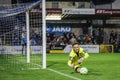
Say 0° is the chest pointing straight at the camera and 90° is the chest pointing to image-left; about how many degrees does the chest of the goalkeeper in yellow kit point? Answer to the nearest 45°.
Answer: approximately 0°

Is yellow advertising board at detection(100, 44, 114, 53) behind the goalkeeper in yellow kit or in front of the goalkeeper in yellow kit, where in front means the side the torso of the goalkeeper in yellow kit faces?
behind
